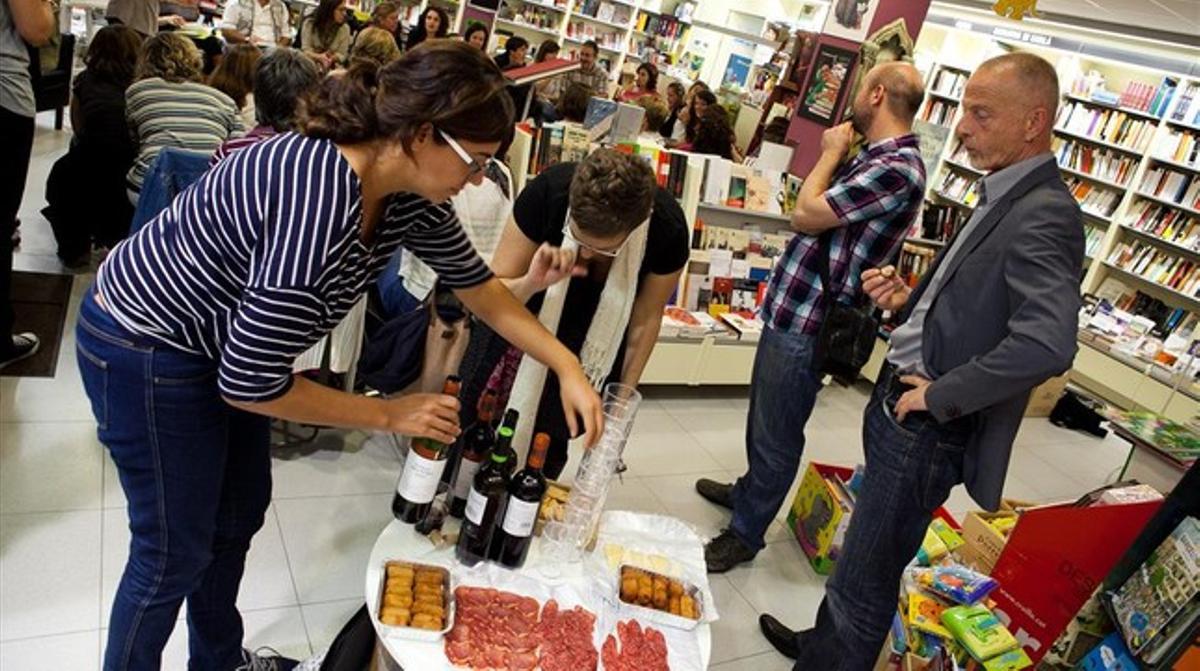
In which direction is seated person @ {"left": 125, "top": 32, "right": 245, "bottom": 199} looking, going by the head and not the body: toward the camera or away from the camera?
away from the camera

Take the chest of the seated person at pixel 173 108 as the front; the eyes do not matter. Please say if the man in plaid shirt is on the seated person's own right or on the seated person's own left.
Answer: on the seated person's own right

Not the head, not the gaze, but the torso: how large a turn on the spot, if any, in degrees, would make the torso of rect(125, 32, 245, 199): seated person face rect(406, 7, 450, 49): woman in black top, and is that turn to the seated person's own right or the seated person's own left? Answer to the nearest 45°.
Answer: approximately 45° to the seated person's own right

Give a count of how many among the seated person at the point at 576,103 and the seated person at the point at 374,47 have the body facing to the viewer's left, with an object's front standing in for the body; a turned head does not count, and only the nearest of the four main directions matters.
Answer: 0

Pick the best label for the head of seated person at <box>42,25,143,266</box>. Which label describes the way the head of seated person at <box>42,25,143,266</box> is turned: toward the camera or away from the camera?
away from the camera

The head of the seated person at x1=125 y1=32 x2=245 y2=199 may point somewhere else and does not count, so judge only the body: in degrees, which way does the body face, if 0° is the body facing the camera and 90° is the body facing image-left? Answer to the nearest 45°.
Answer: approximately 180°

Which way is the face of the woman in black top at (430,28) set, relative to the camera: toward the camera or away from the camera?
toward the camera

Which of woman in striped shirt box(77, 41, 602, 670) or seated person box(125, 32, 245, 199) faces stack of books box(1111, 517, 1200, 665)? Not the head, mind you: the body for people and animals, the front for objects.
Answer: the woman in striped shirt

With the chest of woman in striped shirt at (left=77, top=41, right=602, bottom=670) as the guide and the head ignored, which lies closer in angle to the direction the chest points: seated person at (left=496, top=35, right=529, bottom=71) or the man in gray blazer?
the man in gray blazer

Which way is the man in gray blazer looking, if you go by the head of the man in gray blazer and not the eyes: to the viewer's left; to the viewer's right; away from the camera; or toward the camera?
to the viewer's left

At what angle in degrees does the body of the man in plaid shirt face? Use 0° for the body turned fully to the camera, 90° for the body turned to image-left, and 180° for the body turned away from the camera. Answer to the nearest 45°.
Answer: approximately 90°

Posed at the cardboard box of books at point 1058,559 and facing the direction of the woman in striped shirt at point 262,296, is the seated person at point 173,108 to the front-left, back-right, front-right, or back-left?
front-right

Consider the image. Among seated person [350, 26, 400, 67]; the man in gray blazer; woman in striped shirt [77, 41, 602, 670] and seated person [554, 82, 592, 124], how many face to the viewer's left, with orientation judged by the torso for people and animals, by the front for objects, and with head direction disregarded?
1

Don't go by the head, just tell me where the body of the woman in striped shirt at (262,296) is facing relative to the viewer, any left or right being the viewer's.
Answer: facing to the right of the viewer
